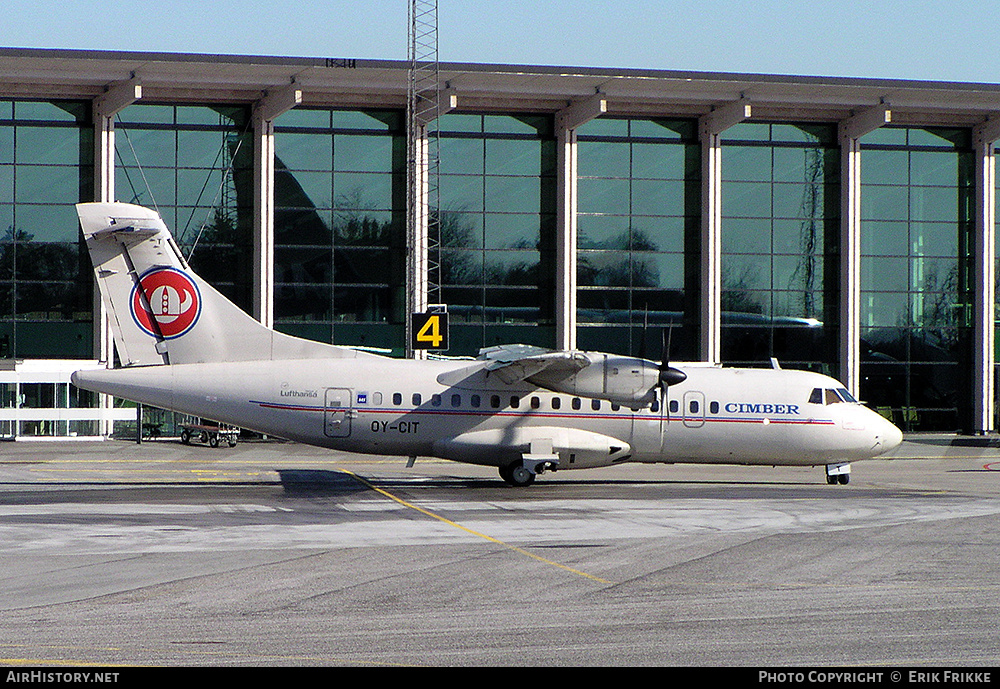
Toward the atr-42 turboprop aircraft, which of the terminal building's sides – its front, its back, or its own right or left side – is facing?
front

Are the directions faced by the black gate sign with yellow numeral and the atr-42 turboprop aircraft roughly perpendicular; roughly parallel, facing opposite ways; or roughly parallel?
roughly perpendicular

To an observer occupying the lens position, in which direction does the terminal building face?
facing the viewer

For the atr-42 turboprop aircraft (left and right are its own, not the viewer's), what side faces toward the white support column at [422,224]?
left

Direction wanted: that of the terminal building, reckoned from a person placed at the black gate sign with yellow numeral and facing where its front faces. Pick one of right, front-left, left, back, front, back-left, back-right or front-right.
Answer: back

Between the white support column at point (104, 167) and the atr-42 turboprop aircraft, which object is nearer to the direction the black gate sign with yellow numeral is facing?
the atr-42 turboprop aircraft

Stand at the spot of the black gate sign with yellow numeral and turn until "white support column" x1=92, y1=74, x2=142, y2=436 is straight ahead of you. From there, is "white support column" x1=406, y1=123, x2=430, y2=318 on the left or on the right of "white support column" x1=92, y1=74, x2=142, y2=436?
right

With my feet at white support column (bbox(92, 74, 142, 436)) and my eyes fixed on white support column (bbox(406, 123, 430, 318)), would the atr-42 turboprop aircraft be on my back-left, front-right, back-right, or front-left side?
front-right

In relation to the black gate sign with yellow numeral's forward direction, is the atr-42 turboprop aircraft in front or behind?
in front

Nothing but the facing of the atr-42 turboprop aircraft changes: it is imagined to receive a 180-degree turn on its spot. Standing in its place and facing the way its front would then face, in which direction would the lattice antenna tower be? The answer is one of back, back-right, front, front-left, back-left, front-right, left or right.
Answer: right

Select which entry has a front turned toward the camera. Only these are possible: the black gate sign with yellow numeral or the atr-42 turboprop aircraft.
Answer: the black gate sign with yellow numeral

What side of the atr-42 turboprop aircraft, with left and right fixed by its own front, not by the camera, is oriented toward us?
right

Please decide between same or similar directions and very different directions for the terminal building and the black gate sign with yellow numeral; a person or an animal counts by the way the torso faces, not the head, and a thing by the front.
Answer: same or similar directions

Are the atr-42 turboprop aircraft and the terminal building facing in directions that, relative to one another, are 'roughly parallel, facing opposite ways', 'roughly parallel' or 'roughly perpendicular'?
roughly perpendicular

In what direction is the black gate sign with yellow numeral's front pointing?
toward the camera

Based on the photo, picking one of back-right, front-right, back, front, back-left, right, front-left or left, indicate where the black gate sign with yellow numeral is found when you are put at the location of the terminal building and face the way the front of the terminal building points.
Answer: front
